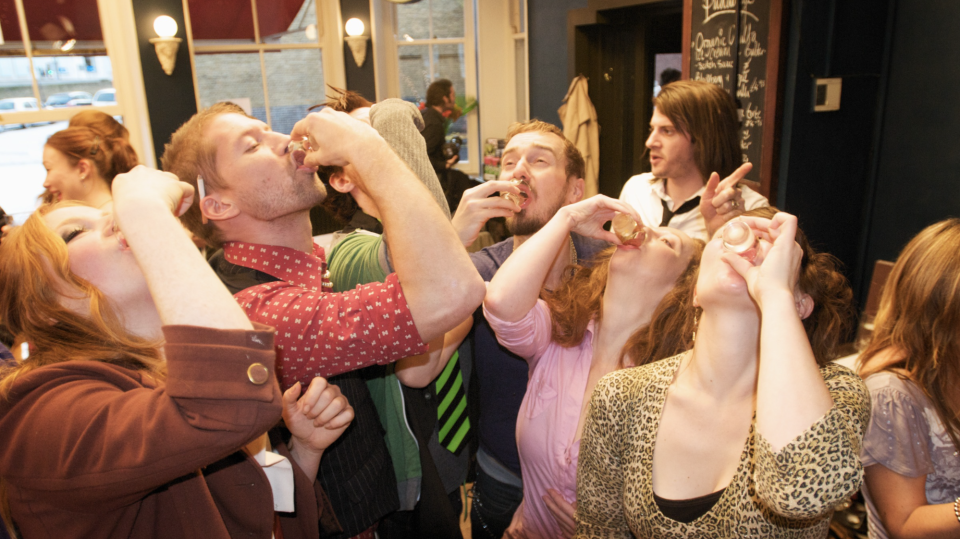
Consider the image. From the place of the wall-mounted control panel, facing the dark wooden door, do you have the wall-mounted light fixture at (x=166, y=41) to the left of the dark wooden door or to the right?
left

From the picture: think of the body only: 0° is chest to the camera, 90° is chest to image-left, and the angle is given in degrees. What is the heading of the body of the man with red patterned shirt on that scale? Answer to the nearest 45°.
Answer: approximately 270°

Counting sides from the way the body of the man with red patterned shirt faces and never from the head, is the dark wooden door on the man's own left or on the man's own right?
on the man's own left

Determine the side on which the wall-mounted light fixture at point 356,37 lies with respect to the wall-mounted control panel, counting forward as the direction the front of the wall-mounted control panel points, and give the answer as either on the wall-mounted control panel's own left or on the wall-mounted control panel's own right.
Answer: on the wall-mounted control panel's own right

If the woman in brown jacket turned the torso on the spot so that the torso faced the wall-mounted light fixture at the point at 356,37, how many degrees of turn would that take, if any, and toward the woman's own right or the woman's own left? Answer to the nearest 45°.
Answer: approximately 90° to the woman's own left

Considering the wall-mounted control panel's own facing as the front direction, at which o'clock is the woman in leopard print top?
The woman in leopard print top is roughly at 12 o'clock from the wall-mounted control panel.

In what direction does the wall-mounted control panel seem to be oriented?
toward the camera

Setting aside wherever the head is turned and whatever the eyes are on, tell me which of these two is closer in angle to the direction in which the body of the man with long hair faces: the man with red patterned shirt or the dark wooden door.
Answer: the man with red patterned shirt
